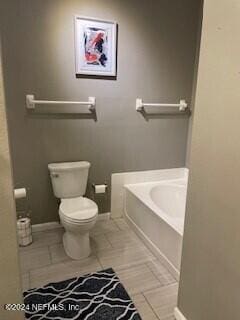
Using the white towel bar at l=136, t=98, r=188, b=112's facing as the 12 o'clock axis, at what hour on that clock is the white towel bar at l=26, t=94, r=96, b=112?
the white towel bar at l=26, t=94, r=96, b=112 is roughly at 2 o'clock from the white towel bar at l=136, t=98, r=188, b=112.

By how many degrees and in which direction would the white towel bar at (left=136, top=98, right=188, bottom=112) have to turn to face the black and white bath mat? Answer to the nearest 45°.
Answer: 0° — it already faces it

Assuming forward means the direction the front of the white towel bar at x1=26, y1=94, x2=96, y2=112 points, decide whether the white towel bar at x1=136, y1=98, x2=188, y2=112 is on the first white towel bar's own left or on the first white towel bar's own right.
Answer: on the first white towel bar's own left

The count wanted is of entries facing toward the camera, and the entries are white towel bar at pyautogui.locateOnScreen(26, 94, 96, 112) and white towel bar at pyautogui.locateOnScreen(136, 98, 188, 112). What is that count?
2

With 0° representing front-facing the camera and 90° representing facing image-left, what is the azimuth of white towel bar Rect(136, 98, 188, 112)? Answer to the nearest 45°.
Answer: approximately 0°

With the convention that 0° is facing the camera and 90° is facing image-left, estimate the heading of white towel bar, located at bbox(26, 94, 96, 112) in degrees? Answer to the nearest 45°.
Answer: approximately 0°
